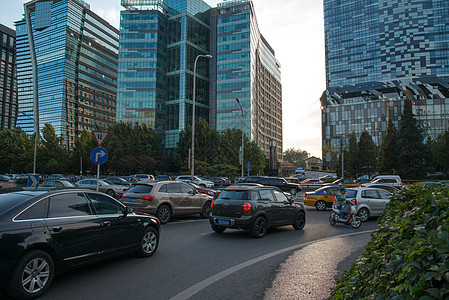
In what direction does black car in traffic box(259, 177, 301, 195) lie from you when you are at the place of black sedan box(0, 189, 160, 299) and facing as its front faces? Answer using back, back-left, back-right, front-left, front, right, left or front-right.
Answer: front

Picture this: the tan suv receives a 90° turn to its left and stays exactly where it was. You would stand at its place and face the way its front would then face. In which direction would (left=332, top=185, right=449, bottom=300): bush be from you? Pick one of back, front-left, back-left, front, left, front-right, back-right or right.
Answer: back-left

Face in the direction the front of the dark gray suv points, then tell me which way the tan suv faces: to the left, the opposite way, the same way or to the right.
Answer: the same way

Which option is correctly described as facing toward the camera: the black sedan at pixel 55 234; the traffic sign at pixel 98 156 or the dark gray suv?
the traffic sign

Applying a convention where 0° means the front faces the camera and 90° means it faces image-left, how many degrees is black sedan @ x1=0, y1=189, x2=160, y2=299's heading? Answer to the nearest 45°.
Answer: approximately 225°

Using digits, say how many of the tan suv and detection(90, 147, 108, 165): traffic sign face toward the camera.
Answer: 1

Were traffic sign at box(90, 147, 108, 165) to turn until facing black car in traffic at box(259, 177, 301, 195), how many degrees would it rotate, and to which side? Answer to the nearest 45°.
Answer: approximately 135° to its left

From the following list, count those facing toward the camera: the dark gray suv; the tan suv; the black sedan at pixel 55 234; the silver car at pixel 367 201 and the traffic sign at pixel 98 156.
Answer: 1

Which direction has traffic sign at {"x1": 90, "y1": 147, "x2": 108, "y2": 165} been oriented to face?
toward the camera

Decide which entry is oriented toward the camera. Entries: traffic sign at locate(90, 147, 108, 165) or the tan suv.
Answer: the traffic sign

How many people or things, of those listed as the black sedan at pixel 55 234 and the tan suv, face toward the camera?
0

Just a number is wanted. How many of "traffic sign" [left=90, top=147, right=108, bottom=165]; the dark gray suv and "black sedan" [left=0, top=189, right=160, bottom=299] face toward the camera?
1

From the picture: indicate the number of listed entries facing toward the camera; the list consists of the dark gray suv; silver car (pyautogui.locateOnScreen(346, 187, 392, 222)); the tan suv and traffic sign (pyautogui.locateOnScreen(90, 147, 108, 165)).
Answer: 1

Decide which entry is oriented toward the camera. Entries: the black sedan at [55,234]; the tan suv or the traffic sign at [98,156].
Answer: the traffic sign

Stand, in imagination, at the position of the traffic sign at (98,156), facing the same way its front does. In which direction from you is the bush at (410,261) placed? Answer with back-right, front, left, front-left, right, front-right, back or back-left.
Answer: front

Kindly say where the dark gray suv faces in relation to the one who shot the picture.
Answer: facing away from the viewer and to the right of the viewer

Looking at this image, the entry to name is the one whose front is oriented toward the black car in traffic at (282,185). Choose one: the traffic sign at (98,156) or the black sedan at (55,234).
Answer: the black sedan
